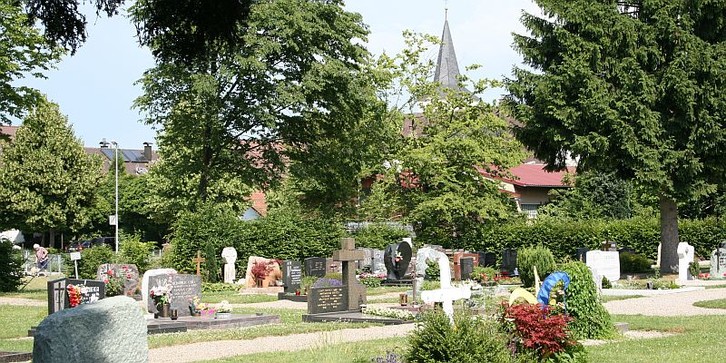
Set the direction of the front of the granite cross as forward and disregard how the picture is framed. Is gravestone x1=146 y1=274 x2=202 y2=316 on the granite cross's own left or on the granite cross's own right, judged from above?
on the granite cross's own right

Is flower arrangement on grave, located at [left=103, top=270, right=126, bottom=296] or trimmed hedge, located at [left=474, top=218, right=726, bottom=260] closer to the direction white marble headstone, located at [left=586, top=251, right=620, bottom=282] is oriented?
the flower arrangement on grave

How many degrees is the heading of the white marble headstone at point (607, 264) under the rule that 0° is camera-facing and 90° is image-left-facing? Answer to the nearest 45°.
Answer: approximately 0°

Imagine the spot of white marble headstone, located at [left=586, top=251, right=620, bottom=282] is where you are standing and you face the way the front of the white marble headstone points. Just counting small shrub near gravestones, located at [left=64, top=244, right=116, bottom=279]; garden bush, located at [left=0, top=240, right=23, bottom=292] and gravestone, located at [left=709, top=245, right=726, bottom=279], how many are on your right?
2

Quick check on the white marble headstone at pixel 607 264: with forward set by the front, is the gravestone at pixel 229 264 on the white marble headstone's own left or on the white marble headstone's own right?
on the white marble headstone's own right

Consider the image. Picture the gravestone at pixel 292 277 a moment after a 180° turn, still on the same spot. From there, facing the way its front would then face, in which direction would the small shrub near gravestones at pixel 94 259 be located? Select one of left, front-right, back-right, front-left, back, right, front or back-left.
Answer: front-left

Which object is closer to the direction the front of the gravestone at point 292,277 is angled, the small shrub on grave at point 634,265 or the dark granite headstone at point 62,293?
the dark granite headstone
